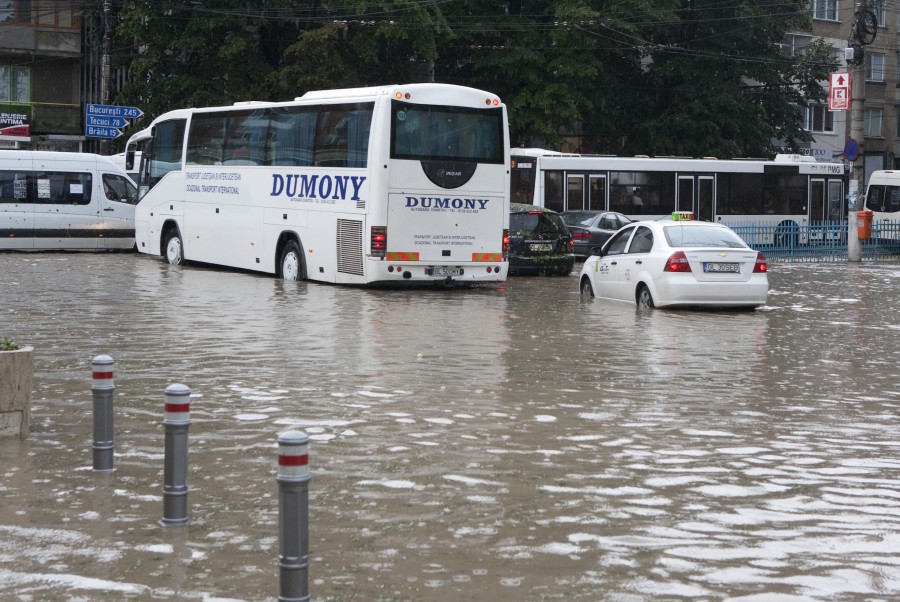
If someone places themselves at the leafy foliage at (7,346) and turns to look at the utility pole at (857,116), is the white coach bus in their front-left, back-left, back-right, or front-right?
front-left

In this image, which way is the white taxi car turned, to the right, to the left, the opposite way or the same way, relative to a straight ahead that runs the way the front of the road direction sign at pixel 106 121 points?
the opposite way

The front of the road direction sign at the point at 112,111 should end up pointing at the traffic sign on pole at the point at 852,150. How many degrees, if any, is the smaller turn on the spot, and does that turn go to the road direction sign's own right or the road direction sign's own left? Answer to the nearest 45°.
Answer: approximately 90° to the road direction sign's own left

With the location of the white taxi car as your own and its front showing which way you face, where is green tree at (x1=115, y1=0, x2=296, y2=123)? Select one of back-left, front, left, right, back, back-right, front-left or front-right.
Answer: front

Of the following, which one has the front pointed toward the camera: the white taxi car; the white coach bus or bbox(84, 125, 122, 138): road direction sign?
the road direction sign

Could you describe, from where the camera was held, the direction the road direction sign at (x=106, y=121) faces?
facing the viewer

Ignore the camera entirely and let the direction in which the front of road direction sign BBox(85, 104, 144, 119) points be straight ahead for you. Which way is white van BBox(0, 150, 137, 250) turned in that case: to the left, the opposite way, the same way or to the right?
to the left

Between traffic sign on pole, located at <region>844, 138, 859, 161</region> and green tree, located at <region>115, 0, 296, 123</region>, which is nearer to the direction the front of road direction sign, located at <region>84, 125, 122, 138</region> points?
the traffic sign on pole

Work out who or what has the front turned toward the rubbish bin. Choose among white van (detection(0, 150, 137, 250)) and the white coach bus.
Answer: the white van

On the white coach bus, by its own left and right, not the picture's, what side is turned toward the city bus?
right

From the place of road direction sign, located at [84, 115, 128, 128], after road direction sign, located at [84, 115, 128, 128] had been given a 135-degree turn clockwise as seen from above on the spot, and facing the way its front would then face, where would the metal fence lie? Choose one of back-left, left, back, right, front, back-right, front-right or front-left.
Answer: back-right

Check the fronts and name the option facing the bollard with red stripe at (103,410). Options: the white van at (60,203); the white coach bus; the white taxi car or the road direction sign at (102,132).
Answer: the road direction sign

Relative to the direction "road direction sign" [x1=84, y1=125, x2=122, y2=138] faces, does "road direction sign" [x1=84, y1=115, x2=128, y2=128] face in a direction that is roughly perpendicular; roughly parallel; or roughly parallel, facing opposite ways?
roughly parallel

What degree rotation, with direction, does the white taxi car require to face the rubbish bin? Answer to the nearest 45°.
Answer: approximately 45° to its right

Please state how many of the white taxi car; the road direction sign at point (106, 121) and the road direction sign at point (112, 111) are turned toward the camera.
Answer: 2

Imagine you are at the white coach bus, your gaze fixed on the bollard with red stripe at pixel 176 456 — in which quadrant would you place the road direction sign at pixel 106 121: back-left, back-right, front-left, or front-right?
back-right

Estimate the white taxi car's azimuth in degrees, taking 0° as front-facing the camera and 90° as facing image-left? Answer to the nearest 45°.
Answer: approximately 135°
